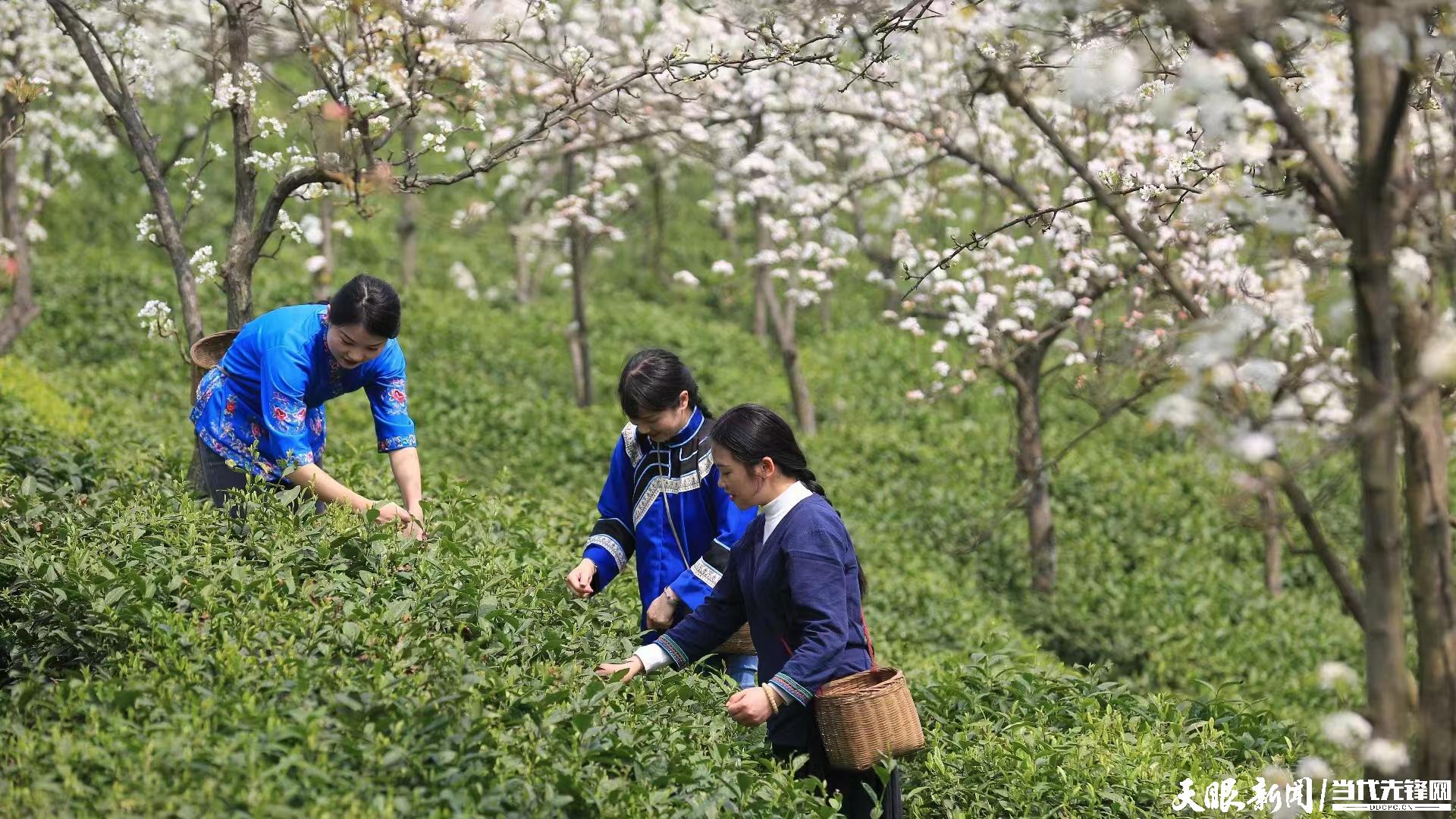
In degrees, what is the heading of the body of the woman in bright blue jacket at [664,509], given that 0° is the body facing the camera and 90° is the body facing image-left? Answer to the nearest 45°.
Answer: approximately 45°

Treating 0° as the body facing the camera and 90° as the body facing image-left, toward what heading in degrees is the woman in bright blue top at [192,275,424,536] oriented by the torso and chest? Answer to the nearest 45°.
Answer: approximately 315°

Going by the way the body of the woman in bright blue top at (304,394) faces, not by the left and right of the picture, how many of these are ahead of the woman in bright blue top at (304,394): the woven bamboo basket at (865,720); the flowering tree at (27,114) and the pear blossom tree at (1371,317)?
2

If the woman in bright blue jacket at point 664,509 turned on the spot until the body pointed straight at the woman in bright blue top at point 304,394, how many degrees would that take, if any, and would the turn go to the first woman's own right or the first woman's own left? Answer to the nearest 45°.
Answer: approximately 45° to the first woman's own right

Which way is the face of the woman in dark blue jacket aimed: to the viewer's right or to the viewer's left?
to the viewer's left

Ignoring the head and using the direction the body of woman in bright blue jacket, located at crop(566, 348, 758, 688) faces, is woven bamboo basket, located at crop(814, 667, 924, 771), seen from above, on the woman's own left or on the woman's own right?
on the woman's own left

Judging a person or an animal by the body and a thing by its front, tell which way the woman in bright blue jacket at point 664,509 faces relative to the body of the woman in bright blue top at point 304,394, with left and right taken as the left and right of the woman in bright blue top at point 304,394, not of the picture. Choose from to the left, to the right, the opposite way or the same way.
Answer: to the right

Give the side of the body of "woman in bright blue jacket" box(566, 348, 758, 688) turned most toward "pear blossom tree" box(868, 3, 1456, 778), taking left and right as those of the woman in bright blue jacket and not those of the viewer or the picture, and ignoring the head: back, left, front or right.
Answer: left
